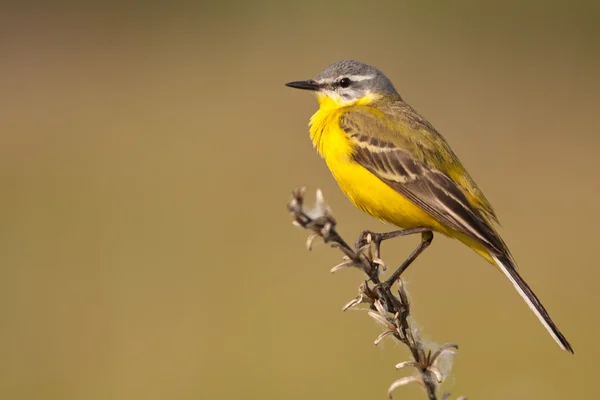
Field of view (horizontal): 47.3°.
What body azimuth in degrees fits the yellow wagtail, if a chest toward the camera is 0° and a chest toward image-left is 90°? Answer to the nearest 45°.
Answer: approximately 90°
